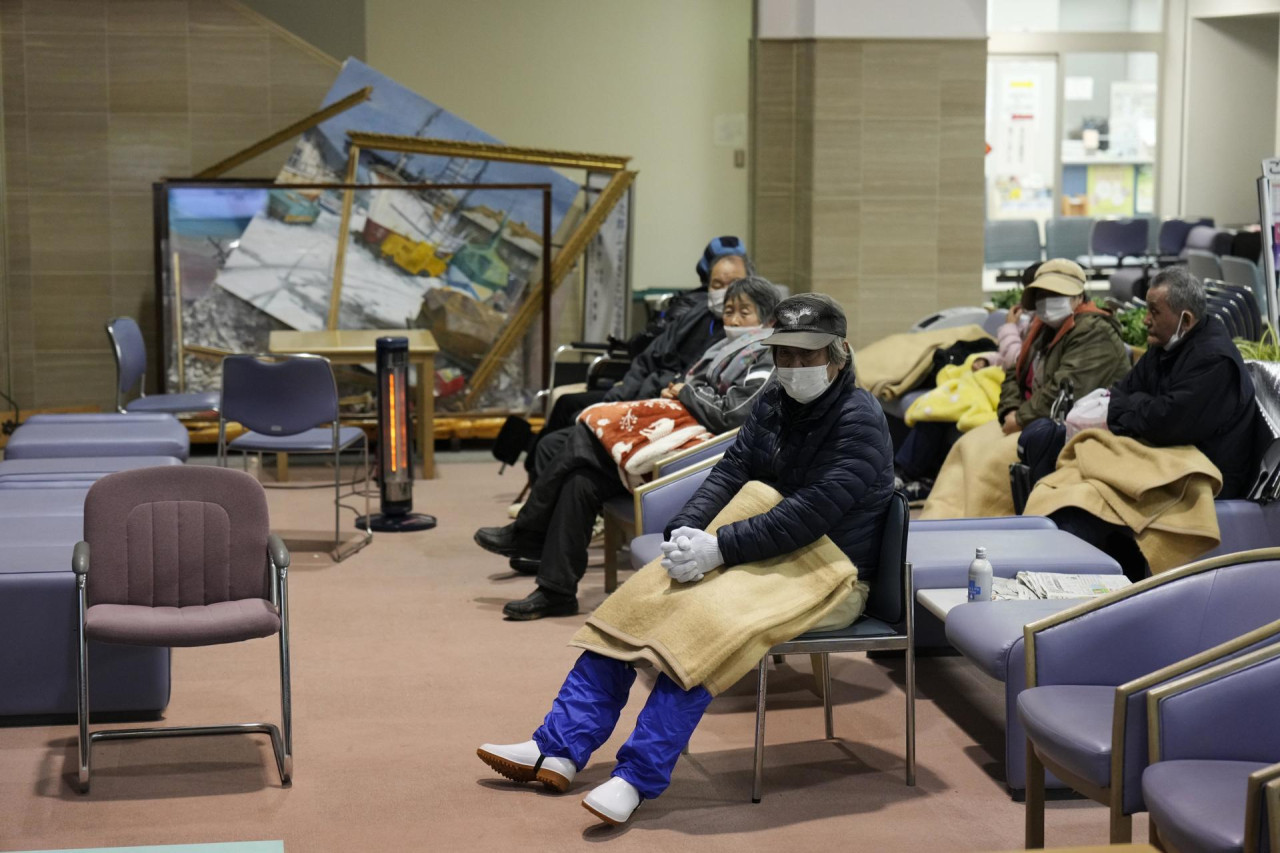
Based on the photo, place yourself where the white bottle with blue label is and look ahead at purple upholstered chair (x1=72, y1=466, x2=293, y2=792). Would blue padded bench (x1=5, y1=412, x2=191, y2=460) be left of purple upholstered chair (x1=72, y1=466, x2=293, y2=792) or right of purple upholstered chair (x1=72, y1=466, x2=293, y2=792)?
right

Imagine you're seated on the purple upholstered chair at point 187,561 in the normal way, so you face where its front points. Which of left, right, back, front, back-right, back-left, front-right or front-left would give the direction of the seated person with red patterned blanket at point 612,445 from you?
back-left

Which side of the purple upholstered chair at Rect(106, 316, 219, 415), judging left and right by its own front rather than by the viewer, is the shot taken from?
right

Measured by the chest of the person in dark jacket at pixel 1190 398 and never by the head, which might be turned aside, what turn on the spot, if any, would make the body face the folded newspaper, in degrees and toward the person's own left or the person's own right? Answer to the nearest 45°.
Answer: approximately 90° to the person's own left

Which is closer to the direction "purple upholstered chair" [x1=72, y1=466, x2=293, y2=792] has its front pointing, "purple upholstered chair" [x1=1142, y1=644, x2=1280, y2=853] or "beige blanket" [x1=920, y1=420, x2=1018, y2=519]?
the purple upholstered chair

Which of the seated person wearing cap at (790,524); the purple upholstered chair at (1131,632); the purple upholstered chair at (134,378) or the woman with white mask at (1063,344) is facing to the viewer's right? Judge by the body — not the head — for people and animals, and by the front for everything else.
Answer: the purple upholstered chair at (134,378)

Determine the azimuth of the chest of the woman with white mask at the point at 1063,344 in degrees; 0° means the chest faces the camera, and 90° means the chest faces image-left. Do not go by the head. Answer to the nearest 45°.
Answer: approximately 45°

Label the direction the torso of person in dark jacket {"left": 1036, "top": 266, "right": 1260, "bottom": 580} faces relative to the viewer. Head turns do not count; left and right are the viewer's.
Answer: facing to the left of the viewer

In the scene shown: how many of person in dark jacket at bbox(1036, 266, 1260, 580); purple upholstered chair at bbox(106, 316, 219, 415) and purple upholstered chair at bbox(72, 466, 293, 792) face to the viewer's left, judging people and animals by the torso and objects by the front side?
1

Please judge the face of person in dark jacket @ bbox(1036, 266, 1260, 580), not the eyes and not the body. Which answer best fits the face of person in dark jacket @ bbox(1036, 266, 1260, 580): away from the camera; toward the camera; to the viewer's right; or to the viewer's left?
to the viewer's left

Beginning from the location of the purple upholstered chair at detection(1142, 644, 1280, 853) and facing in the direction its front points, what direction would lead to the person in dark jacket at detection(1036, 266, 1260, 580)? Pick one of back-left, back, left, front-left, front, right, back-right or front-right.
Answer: back-right

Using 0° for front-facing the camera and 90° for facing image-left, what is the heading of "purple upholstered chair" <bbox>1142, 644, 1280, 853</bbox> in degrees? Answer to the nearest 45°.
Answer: approximately 45°

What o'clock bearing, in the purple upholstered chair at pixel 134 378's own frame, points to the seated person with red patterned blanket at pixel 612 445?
The seated person with red patterned blanket is roughly at 2 o'clock from the purple upholstered chair.
